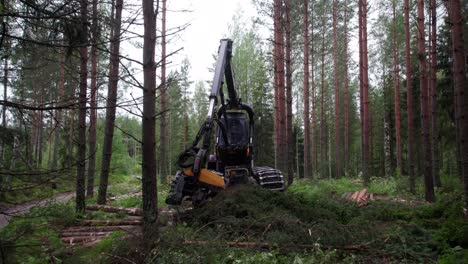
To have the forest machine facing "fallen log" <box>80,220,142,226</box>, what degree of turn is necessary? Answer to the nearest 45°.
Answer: approximately 45° to its right

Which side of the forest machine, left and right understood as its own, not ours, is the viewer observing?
front

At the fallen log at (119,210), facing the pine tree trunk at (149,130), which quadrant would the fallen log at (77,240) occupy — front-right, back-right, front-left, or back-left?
front-right

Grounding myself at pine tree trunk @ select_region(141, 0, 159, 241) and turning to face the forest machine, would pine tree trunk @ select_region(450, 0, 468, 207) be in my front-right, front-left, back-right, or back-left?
front-right

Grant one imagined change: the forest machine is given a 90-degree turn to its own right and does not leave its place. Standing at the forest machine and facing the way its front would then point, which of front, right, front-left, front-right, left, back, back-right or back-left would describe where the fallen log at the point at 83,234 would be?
front-left

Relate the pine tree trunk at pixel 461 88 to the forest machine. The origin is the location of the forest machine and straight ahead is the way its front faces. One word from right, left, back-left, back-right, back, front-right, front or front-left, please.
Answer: front-left

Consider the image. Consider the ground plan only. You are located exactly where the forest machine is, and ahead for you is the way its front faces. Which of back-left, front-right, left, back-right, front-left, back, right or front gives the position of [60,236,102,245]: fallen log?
front-right

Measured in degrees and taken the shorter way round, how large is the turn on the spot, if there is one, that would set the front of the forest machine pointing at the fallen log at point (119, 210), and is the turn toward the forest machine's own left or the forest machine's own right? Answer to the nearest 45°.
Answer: approximately 90° to the forest machine's own right

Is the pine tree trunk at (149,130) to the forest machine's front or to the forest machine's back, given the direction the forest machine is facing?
to the front
